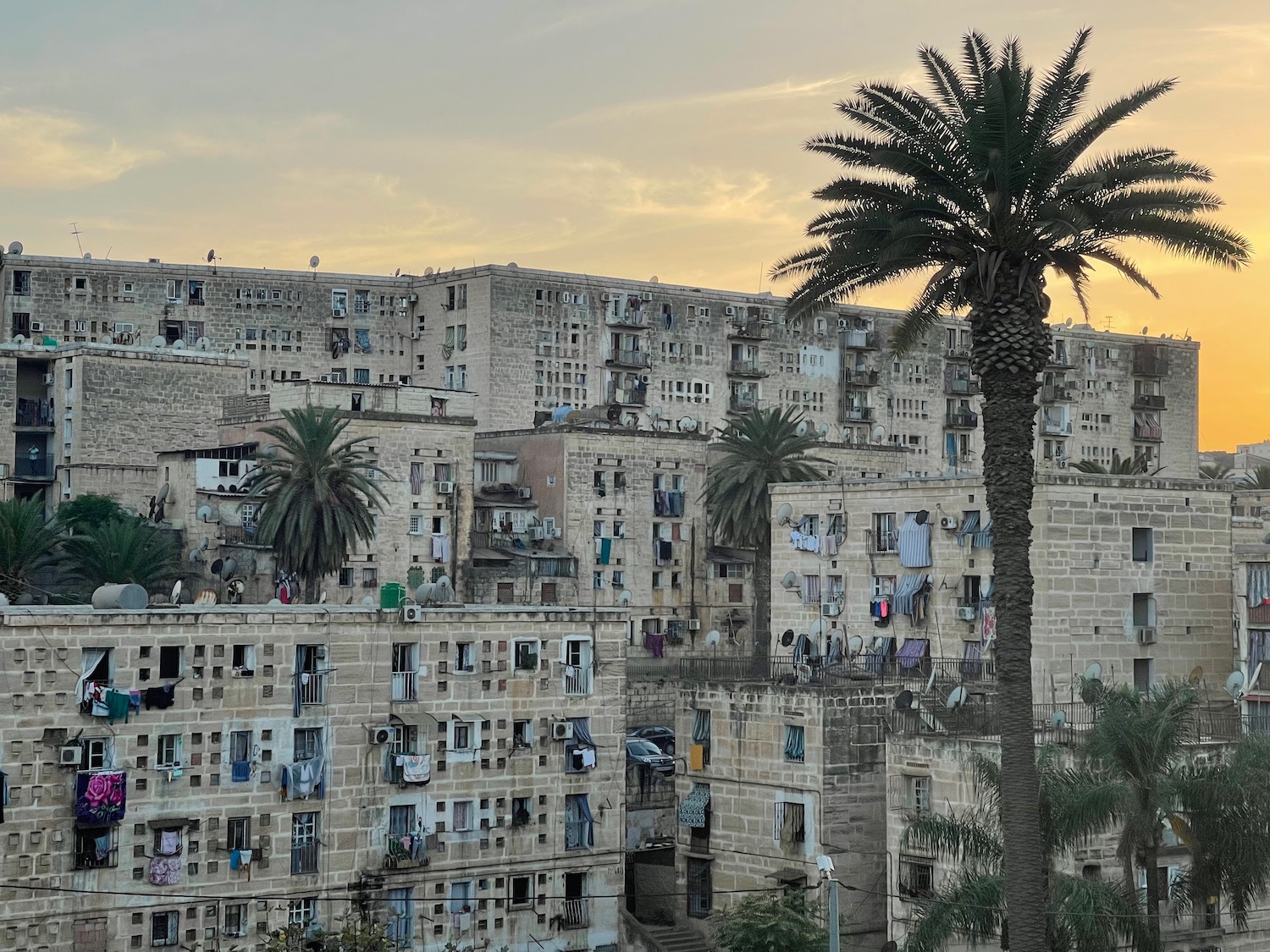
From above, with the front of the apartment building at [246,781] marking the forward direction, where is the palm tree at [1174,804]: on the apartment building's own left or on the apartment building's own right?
on the apartment building's own left

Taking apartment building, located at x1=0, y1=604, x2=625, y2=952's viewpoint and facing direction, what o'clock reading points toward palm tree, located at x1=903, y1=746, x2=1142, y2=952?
The palm tree is roughly at 10 o'clock from the apartment building.

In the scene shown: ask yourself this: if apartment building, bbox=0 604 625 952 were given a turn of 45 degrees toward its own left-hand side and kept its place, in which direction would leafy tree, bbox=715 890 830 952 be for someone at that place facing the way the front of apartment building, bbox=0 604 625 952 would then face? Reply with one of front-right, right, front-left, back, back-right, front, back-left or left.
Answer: front-left

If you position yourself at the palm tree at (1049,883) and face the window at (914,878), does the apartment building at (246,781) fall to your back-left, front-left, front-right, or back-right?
front-left

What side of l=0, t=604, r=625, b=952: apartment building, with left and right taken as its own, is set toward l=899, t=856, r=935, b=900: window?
left

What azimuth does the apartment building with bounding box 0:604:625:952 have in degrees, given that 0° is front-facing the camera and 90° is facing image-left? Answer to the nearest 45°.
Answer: approximately 0°

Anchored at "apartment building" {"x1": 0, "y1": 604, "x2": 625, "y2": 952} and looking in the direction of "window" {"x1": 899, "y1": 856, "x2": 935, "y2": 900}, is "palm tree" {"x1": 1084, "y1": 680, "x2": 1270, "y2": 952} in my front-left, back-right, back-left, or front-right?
front-right
